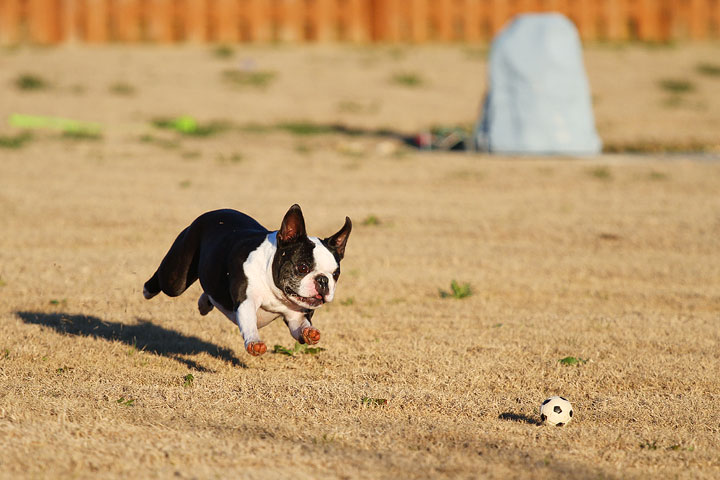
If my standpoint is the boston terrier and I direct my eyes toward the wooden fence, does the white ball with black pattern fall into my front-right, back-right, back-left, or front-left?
back-right

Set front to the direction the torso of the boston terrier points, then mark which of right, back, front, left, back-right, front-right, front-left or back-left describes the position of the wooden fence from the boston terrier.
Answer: back-left

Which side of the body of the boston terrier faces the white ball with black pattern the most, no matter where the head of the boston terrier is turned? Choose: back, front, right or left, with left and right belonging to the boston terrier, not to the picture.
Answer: front

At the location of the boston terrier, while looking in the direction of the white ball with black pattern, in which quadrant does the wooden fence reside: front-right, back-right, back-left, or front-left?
back-left

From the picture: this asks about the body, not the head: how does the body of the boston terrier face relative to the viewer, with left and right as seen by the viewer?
facing the viewer and to the right of the viewer

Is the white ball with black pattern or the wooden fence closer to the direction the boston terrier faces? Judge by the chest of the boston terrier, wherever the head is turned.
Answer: the white ball with black pattern
